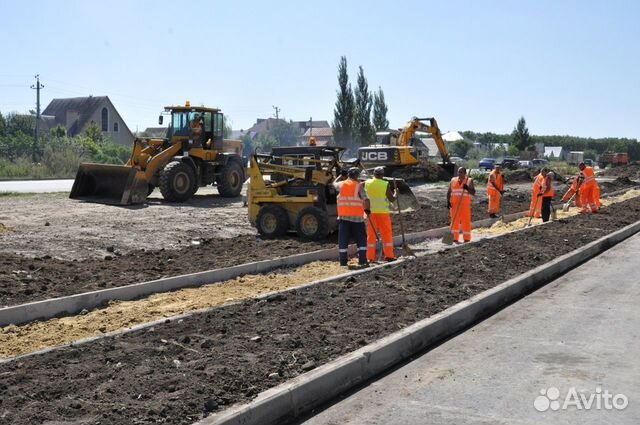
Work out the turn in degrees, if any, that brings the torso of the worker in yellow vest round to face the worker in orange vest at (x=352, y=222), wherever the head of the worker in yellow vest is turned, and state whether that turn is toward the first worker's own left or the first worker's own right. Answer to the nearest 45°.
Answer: approximately 135° to the first worker's own left

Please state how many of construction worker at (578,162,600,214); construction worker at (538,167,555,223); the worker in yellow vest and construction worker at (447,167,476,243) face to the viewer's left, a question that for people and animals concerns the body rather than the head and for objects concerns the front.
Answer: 2

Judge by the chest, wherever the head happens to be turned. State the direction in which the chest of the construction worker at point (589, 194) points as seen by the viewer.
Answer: to the viewer's left

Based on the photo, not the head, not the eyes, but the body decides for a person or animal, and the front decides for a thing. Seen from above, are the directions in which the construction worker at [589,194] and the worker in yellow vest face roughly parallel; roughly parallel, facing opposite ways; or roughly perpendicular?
roughly perpendicular

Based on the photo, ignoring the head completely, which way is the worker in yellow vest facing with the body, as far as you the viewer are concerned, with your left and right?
facing away from the viewer

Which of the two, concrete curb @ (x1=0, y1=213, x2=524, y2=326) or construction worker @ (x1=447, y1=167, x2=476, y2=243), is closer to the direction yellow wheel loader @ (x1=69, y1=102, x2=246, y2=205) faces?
the concrete curb
